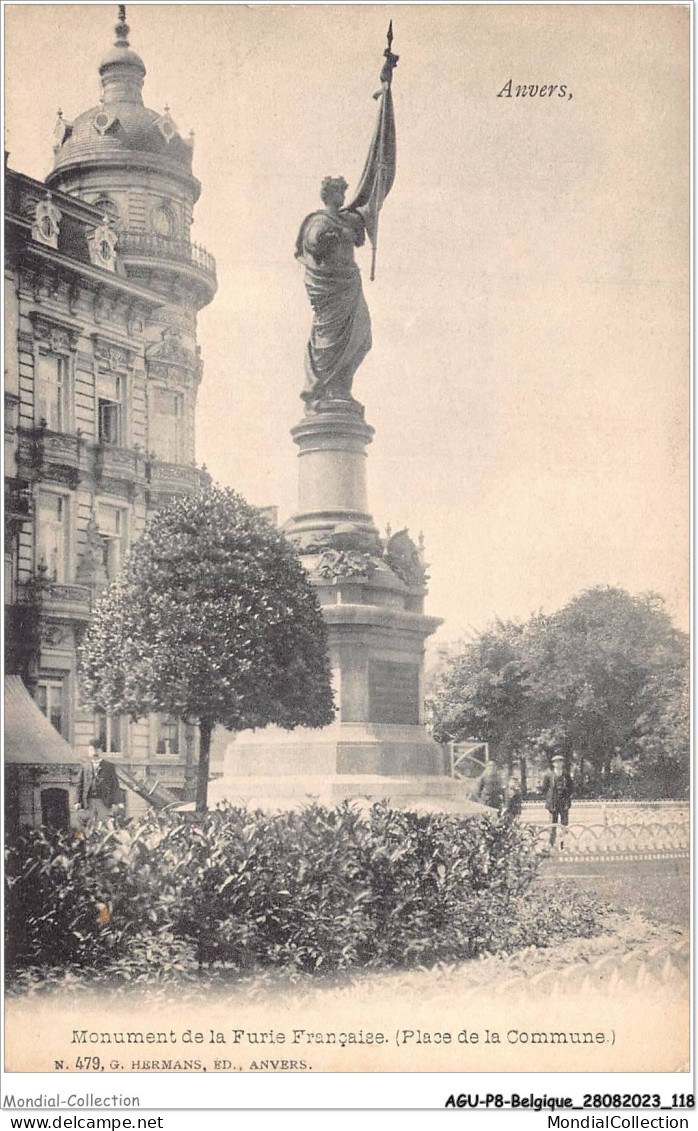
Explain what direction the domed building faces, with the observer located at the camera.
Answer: facing the viewer and to the right of the viewer

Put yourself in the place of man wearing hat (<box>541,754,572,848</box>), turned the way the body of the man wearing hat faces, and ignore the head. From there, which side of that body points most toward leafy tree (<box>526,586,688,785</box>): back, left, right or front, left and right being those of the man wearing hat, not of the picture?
back

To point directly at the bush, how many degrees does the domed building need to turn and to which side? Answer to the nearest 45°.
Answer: approximately 45° to its right

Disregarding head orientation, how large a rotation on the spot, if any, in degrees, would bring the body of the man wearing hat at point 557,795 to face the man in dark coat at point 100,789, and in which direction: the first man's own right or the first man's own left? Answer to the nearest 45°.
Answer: approximately 45° to the first man's own right

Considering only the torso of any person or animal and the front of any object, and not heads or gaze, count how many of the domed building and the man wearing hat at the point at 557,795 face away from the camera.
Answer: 0

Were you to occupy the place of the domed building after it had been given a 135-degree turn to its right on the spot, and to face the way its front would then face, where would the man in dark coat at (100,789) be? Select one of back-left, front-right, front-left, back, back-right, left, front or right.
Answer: left

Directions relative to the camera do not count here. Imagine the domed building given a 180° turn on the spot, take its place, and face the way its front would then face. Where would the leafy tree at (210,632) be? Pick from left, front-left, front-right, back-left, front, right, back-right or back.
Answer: back-left

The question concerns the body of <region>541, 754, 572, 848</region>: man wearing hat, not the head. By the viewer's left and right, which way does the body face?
facing the viewer
